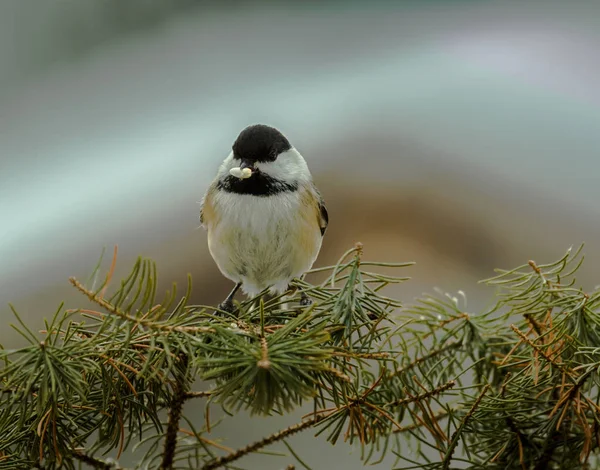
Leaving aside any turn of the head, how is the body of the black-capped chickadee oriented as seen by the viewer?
toward the camera
